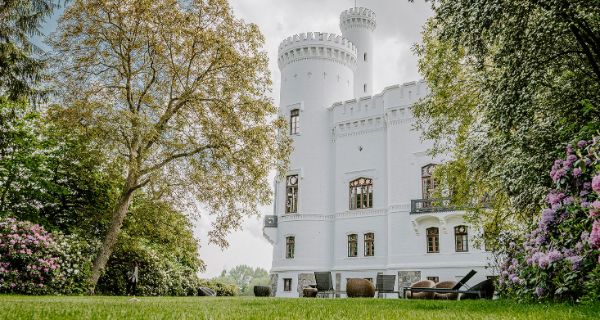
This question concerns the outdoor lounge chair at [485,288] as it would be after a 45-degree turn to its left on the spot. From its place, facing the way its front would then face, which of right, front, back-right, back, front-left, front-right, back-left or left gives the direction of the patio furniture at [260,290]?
right

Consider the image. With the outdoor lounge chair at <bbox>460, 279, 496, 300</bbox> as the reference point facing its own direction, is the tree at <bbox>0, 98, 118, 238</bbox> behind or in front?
in front

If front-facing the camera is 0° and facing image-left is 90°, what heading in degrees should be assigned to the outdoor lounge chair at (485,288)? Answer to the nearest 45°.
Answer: approximately 90°

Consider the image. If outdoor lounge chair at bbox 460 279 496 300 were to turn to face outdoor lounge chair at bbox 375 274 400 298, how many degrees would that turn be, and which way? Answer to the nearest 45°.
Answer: approximately 45° to its right

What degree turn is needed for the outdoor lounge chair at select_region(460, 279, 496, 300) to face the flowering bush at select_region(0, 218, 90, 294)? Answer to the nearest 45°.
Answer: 0° — it already faces it

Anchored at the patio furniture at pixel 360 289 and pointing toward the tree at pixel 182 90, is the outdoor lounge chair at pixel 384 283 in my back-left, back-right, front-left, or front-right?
back-right

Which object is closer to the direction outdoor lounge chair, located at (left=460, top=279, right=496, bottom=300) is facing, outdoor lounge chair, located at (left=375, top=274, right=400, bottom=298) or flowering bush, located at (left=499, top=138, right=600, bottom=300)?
the outdoor lounge chair

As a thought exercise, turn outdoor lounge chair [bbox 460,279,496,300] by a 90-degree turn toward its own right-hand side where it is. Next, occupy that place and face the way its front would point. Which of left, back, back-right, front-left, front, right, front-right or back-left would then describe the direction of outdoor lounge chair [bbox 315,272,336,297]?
front-left

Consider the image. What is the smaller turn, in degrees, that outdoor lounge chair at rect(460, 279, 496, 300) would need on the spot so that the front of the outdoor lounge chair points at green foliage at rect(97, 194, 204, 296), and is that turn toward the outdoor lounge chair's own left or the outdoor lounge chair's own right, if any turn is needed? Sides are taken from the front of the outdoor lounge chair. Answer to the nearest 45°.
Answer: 0° — it already faces it

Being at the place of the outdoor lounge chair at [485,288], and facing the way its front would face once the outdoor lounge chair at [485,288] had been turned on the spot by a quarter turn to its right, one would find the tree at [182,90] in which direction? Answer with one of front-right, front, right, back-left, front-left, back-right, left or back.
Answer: left

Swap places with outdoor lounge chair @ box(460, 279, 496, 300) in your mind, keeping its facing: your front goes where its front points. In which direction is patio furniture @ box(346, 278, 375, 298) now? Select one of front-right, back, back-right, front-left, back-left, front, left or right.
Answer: front-right

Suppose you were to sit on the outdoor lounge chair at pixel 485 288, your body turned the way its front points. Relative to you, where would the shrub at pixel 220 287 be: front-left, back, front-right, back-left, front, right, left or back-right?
front-right

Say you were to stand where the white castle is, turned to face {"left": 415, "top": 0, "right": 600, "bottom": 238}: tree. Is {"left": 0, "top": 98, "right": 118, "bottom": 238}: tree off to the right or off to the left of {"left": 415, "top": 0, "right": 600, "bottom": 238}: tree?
right
